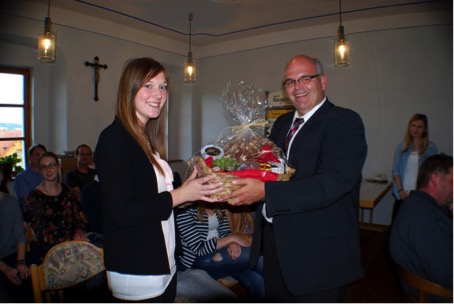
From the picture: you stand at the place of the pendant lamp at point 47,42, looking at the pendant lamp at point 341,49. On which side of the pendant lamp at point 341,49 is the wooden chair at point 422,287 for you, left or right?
right

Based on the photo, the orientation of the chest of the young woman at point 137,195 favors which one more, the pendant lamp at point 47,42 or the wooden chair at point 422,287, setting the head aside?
the wooden chair

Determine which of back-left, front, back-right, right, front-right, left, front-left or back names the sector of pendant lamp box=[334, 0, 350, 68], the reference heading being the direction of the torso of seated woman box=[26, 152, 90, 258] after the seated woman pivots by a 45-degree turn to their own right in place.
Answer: back-left

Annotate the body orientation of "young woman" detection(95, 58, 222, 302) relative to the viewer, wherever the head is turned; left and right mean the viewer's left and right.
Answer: facing to the right of the viewer

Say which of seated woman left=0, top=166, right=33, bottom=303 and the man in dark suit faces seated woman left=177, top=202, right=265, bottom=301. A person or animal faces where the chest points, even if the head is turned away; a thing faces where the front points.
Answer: seated woman left=0, top=166, right=33, bottom=303

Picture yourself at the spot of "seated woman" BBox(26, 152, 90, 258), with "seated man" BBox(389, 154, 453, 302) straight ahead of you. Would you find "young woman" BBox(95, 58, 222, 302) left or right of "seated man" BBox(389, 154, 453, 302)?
right

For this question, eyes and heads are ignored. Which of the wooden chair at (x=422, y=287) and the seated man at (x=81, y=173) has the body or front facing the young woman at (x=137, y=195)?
the seated man

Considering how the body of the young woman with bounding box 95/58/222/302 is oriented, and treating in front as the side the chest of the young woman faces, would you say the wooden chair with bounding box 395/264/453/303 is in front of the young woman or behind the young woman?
in front

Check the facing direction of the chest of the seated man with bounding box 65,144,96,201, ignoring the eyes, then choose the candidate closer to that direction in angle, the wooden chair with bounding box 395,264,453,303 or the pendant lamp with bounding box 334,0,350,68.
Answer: the wooden chair
